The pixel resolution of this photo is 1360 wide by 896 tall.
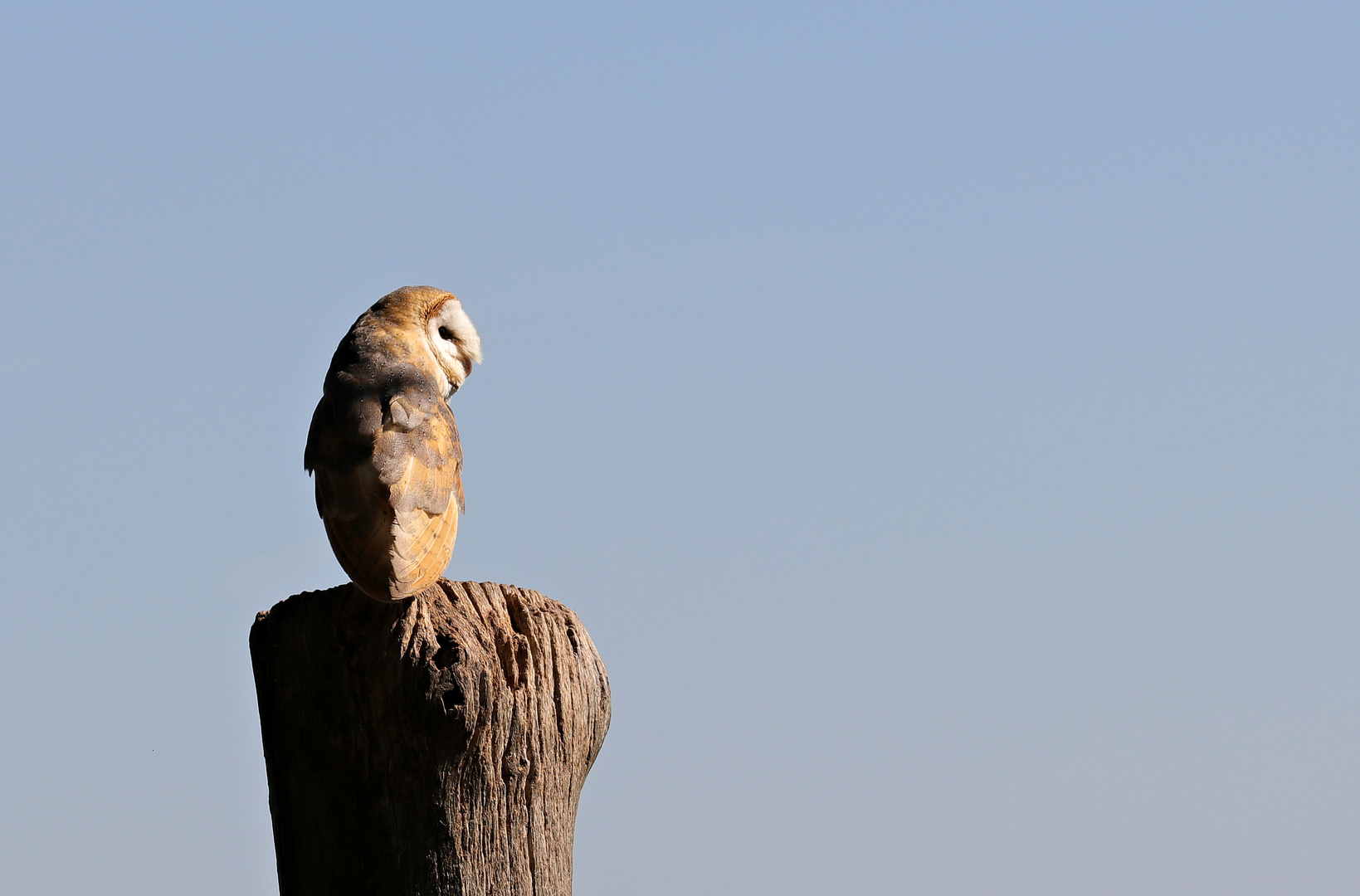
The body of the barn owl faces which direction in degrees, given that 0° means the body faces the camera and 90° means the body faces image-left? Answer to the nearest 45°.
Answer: approximately 180°
